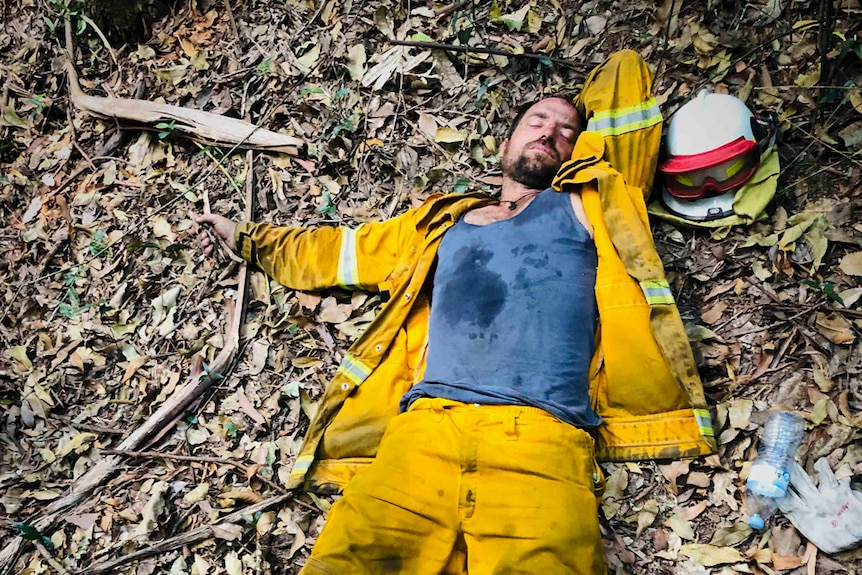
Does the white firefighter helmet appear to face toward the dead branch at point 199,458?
no

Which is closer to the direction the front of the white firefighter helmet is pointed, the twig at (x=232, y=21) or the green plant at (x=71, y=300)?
the green plant

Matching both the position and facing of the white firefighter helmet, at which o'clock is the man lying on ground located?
The man lying on ground is roughly at 1 o'clock from the white firefighter helmet.

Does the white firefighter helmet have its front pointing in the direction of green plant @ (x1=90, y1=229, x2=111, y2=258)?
no

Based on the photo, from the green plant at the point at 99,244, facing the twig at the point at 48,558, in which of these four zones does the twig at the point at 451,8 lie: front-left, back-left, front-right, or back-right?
back-left

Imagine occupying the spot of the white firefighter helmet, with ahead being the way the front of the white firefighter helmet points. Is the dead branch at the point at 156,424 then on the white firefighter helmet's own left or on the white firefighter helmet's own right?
on the white firefighter helmet's own right

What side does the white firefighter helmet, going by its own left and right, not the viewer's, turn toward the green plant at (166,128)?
right

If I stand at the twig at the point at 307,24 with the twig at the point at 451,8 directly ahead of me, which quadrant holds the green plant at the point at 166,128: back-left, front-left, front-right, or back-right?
back-right

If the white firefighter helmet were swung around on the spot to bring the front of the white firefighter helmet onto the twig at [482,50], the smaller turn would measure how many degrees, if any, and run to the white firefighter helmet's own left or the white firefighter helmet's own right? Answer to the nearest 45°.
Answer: approximately 135° to the white firefighter helmet's own right

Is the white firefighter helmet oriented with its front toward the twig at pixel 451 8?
no

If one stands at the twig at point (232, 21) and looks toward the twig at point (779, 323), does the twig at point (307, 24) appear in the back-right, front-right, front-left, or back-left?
front-left

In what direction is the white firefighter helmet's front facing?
toward the camera

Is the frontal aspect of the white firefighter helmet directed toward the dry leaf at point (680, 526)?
yes
